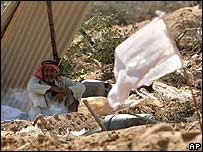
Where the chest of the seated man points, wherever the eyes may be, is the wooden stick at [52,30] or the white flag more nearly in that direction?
the white flag

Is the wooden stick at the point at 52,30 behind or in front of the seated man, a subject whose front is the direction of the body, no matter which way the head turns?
behind

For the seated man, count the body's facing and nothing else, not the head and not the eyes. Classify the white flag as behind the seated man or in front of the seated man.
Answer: in front

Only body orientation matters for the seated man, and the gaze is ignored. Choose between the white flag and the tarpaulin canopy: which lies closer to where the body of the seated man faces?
the white flag

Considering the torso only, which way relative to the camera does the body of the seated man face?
toward the camera
